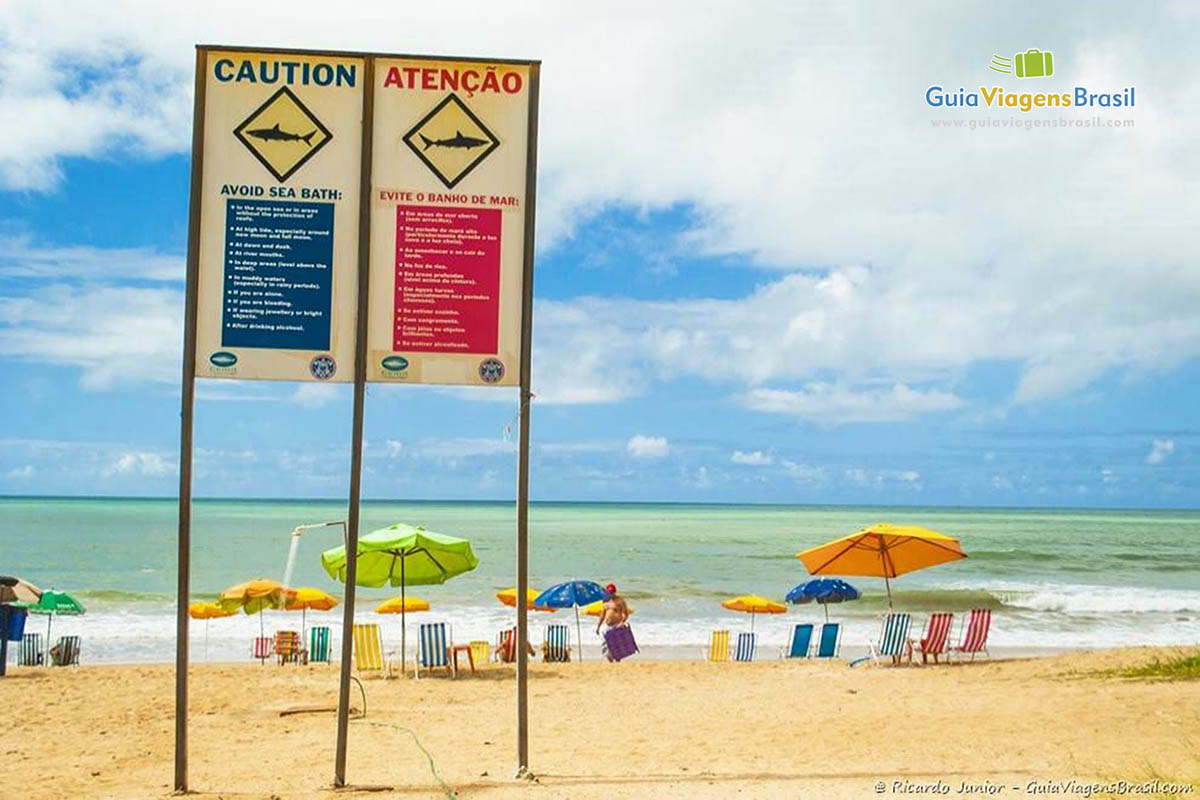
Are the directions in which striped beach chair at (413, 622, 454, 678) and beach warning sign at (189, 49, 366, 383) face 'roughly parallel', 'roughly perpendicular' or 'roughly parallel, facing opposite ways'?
roughly parallel, facing opposite ways

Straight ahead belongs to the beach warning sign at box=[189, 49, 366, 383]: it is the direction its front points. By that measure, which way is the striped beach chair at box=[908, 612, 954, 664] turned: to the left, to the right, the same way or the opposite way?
the opposite way

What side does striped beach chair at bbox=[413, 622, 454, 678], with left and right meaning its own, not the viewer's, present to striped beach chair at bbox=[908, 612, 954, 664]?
right

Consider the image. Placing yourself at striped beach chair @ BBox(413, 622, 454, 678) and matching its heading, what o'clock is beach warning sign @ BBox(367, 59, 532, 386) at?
The beach warning sign is roughly at 6 o'clock from the striped beach chair.

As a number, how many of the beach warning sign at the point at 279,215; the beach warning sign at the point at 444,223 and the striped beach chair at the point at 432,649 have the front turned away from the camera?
1

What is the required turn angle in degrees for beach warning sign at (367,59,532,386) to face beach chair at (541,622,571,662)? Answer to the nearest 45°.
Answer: approximately 180°

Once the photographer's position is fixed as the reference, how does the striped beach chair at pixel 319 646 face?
facing away from the viewer

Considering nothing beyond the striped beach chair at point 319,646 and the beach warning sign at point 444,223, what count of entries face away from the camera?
1

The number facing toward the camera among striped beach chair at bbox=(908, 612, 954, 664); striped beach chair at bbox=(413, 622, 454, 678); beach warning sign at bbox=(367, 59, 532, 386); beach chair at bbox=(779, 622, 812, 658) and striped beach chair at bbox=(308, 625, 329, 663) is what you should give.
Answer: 1

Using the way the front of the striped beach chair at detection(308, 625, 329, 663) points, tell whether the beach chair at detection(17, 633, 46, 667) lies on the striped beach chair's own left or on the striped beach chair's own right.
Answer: on the striped beach chair's own left

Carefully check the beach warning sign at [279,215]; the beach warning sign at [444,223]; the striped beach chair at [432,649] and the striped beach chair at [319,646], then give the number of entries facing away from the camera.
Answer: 2

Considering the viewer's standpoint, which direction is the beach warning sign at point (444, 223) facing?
facing the viewer

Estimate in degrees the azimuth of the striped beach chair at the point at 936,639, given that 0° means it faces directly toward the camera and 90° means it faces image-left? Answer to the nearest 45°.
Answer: approximately 135°

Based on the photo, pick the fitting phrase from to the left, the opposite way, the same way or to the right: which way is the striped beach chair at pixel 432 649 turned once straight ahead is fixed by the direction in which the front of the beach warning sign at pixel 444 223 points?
the opposite way

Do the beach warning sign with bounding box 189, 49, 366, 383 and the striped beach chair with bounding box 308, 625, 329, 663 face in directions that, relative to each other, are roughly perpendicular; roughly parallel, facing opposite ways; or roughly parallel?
roughly parallel, facing opposite ways

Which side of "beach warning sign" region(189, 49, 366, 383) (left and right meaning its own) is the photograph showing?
front

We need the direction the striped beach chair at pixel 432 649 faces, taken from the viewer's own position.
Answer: facing away from the viewer

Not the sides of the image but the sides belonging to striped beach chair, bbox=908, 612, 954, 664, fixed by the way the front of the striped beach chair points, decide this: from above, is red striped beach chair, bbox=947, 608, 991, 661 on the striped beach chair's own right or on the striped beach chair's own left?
on the striped beach chair's own right
